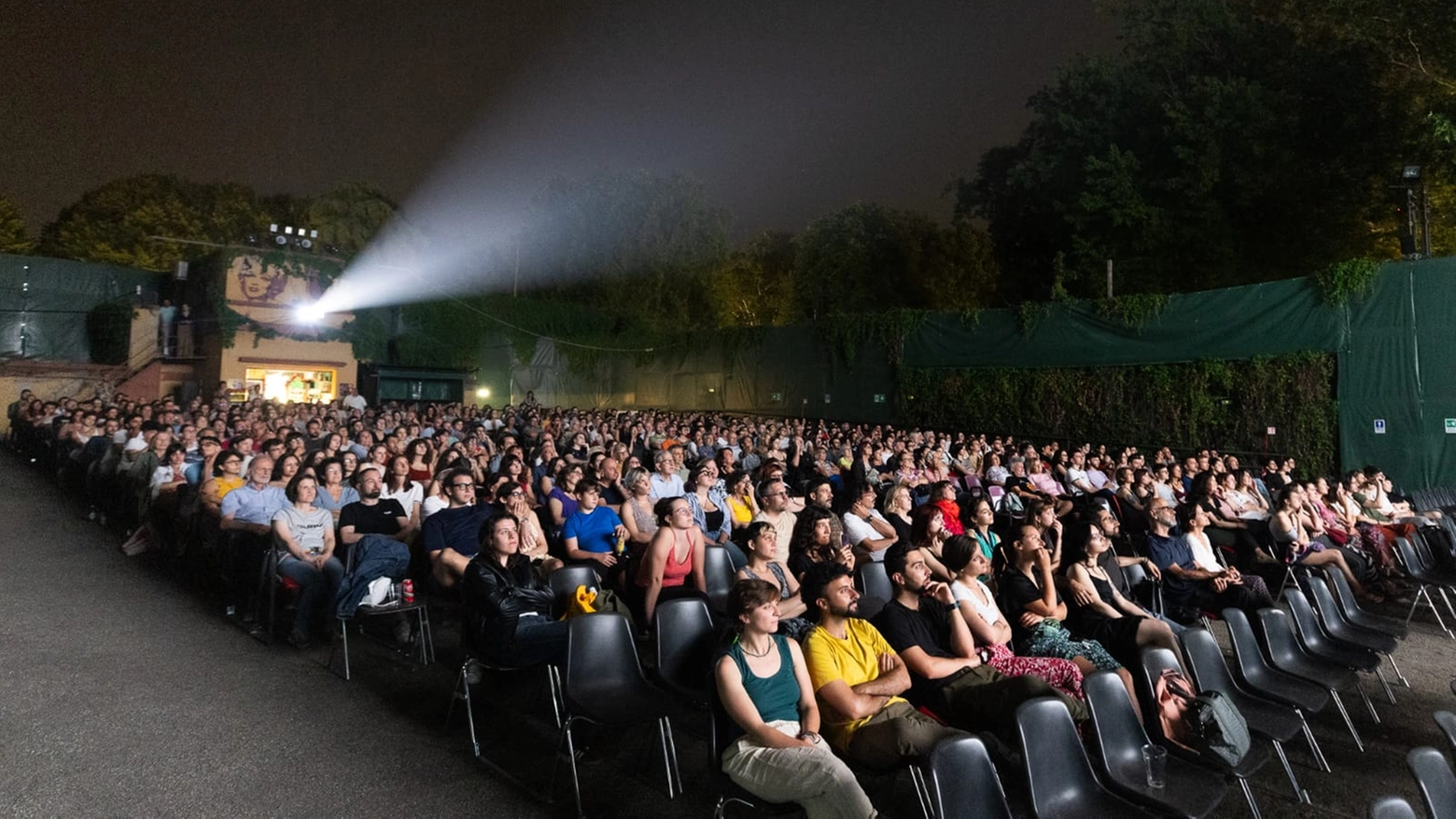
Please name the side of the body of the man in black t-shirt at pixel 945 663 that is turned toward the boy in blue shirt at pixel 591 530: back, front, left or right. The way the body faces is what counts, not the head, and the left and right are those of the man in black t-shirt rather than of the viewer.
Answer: back

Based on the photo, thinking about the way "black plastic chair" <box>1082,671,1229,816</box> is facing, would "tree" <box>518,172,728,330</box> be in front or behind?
behind

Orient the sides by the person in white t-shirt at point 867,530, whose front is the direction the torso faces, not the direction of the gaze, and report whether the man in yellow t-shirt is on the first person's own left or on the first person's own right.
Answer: on the first person's own right

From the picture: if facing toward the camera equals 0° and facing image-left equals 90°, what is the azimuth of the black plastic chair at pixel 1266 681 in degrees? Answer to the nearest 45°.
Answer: approximately 315°

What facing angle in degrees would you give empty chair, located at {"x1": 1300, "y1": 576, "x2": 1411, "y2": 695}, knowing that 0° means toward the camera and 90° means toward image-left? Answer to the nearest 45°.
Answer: approximately 315°

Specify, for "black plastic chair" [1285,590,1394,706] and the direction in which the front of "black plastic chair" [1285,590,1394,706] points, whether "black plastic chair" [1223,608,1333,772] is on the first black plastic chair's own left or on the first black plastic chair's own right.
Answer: on the first black plastic chair's own right

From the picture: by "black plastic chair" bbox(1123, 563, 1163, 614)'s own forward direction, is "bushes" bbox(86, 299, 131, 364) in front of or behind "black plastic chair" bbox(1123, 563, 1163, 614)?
behind
